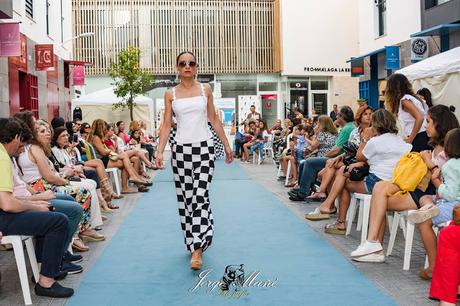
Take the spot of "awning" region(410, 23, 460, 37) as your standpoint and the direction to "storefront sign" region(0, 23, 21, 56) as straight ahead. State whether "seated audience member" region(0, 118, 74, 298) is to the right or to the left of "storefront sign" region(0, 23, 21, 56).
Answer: left

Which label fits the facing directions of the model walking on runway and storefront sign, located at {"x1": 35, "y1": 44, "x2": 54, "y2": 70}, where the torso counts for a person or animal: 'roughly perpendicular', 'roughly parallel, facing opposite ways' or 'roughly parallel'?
roughly parallel

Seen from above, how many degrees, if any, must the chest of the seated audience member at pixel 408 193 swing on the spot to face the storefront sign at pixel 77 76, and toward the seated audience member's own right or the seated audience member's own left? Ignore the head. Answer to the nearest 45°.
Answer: approximately 45° to the seated audience member's own right

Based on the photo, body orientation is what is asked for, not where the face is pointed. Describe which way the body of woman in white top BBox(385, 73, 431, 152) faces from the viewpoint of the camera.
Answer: to the viewer's left

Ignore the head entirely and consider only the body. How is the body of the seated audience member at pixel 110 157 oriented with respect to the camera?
to the viewer's right

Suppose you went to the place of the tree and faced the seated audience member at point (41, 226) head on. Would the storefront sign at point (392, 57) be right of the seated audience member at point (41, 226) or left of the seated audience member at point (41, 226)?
left

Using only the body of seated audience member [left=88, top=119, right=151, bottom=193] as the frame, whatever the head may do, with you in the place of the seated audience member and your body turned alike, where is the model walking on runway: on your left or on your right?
on your right

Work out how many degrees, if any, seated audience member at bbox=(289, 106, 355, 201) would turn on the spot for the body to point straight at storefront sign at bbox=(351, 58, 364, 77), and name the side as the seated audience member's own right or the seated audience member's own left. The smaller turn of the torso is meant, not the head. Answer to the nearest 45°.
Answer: approximately 90° to the seated audience member's own right

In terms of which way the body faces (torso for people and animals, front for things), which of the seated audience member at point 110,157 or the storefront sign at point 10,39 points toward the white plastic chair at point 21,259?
the storefront sign

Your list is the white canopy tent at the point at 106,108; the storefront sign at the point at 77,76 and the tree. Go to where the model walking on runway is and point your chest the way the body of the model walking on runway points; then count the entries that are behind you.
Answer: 3

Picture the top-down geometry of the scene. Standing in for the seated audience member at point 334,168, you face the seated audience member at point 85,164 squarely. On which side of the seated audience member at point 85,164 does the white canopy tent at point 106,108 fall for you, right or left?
right

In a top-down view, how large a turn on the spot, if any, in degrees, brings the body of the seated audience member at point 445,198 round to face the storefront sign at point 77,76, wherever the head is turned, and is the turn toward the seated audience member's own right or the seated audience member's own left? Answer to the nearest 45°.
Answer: approximately 45° to the seated audience member's own right

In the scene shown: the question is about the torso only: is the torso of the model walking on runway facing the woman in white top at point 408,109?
no

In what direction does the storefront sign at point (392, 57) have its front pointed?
toward the camera

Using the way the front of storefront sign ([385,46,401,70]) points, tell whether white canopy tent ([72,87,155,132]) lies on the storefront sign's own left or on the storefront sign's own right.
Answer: on the storefront sign's own right

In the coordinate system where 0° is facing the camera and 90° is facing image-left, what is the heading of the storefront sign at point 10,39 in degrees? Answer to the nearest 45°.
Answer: approximately 0°

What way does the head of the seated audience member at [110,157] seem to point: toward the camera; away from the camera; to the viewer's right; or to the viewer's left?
to the viewer's right

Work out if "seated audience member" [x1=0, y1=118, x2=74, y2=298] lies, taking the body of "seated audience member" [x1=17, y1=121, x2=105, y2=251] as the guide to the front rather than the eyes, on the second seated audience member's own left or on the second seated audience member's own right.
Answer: on the second seated audience member's own right

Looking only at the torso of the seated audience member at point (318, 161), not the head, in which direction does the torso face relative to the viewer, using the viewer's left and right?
facing to the left of the viewer

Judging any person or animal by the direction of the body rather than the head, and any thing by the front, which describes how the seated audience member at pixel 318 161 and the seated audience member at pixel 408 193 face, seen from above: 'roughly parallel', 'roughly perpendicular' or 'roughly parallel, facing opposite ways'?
roughly parallel
